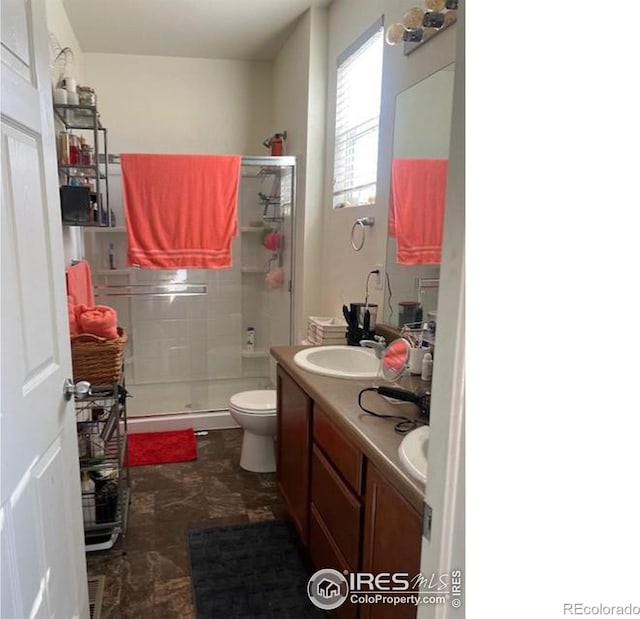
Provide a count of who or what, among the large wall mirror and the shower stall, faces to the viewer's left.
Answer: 1

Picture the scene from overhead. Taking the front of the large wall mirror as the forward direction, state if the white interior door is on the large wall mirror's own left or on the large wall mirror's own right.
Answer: on the large wall mirror's own left

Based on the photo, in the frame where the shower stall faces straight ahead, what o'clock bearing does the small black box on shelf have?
The small black box on shelf is roughly at 1 o'clock from the shower stall.

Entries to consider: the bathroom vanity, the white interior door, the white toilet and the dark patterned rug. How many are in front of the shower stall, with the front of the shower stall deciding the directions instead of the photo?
4

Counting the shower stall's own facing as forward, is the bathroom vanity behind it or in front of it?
in front

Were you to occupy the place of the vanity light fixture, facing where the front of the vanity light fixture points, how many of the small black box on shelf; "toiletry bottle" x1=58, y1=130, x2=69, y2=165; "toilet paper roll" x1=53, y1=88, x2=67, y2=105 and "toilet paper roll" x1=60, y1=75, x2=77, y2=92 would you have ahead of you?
4

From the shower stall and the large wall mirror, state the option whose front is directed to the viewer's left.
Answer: the large wall mirror

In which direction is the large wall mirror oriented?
to the viewer's left

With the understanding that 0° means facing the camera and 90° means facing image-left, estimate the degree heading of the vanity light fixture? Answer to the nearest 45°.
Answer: approximately 90°

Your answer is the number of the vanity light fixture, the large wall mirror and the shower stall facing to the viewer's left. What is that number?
2

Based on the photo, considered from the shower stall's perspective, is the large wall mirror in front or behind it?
in front

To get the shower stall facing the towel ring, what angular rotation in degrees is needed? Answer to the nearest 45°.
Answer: approximately 45° to its left
